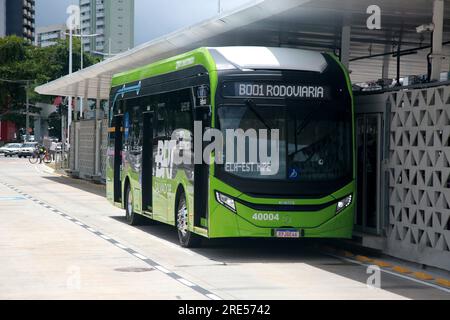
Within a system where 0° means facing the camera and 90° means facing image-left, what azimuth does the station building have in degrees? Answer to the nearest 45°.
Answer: approximately 45°
